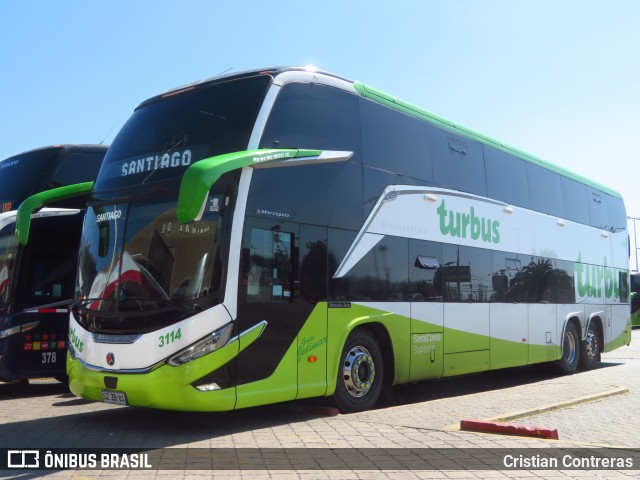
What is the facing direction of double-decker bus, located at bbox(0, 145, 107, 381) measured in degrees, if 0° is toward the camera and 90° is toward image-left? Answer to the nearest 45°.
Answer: approximately 45°

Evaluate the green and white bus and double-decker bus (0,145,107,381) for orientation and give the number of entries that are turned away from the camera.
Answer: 0

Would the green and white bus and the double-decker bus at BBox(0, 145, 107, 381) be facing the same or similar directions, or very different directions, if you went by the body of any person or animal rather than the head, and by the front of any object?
same or similar directions

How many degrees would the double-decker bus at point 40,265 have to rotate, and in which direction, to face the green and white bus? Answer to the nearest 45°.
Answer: approximately 90° to its left

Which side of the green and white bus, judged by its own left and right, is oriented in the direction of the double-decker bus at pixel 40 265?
right

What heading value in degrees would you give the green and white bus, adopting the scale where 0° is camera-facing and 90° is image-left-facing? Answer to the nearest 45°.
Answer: approximately 45°
